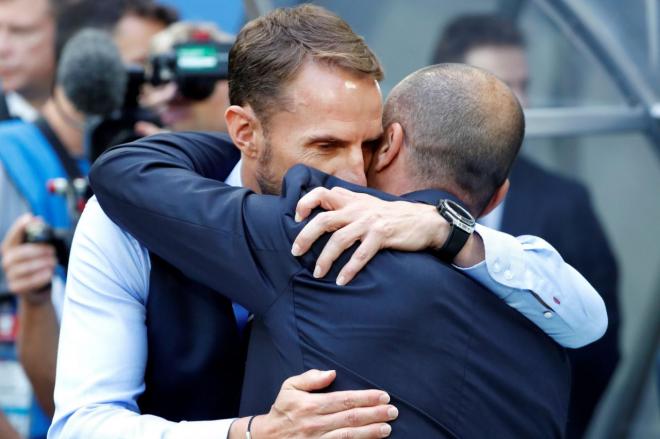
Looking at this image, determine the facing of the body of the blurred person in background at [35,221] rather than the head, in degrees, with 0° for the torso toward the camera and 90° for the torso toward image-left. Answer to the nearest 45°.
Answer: approximately 315°

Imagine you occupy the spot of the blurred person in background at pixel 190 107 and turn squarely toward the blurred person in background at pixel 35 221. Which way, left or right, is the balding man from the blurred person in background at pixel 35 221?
left

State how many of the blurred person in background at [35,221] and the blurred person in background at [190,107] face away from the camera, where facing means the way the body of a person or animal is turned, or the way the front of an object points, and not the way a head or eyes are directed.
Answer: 0

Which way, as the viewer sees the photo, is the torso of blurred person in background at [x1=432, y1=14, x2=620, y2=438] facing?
toward the camera

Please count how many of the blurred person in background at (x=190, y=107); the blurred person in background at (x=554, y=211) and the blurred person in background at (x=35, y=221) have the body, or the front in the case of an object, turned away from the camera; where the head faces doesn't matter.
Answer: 0

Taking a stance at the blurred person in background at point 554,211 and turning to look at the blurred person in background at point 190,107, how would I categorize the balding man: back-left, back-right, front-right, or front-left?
front-left

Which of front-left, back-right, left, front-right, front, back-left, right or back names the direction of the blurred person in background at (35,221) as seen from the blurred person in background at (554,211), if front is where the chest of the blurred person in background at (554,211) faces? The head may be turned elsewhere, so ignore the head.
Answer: front-right

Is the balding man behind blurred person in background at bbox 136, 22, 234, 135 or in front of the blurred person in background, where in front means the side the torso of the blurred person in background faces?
in front

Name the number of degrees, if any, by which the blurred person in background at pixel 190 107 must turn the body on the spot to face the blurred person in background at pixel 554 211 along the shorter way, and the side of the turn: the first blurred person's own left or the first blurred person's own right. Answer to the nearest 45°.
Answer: approximately 45° to the first blurred person's own left

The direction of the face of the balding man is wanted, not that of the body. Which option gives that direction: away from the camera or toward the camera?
away from the camera

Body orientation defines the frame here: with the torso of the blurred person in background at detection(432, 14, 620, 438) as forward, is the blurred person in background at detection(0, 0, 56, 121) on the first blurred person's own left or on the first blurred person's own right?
on the first blurred person's own right
